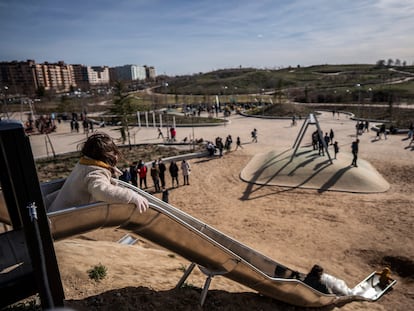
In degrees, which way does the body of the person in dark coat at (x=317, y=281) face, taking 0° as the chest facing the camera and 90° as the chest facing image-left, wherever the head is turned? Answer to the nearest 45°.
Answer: approximately 225°

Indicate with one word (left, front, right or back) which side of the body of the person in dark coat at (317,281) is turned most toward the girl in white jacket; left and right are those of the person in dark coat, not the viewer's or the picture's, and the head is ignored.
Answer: back

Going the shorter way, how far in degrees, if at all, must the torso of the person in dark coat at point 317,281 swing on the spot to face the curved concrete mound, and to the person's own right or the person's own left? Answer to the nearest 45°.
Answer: approximately 45° to the person's own left

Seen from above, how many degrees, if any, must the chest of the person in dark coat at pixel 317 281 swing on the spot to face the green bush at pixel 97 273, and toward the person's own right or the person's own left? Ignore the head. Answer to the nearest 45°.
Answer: approximately 180°

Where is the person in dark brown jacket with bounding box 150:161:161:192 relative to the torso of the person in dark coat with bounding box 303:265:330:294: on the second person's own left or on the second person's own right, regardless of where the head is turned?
on the second person's own left

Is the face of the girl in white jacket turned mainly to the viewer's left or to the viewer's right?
to the viewer's right

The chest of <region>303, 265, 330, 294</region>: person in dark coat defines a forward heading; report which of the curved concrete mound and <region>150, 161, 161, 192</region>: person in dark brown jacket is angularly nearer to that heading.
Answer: the curved concrete mound
